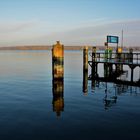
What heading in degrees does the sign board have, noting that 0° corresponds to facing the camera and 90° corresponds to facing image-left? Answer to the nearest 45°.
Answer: approximately 0°

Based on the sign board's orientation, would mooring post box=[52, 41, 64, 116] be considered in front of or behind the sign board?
in front
